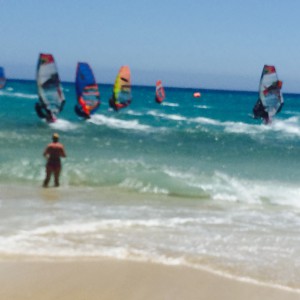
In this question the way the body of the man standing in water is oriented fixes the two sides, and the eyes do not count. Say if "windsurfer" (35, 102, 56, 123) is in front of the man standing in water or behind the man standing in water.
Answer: in front

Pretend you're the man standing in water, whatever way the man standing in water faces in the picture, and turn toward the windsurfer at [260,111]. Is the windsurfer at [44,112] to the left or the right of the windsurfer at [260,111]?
left

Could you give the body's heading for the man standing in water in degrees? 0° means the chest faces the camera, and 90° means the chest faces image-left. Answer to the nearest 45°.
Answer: approximately 180°

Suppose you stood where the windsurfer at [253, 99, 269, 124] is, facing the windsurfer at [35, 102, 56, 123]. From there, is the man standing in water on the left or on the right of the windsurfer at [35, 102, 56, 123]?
left

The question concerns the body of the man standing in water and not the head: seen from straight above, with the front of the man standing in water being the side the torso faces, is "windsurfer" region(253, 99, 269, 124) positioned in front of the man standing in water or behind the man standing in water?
in front
